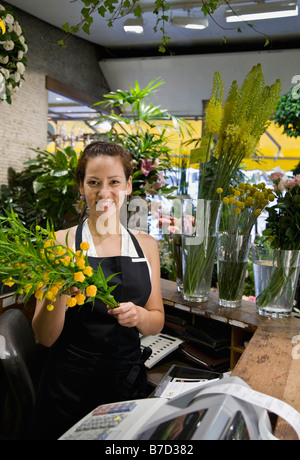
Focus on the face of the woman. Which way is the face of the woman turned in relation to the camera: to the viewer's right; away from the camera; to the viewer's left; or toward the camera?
toward the camera

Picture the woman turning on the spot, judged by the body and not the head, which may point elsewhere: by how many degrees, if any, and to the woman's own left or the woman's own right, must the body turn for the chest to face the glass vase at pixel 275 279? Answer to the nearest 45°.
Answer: approximately 90° to the woman's own left

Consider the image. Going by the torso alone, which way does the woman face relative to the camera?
toward the camera

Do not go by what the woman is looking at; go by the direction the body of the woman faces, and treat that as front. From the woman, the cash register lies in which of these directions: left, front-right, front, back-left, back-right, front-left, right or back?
front
